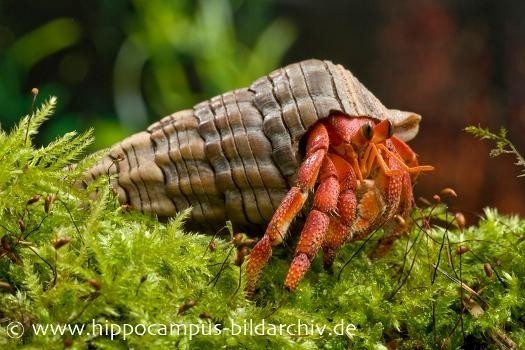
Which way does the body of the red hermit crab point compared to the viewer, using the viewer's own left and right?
facing the viewer and to the right of the viewer
